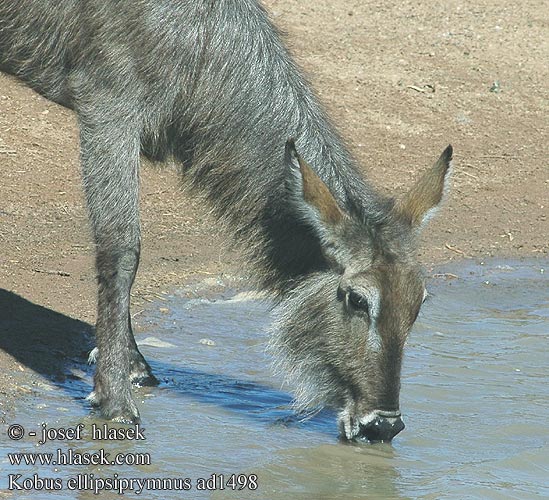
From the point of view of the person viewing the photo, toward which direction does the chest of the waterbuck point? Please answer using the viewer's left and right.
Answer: facing to the right of the viewer
